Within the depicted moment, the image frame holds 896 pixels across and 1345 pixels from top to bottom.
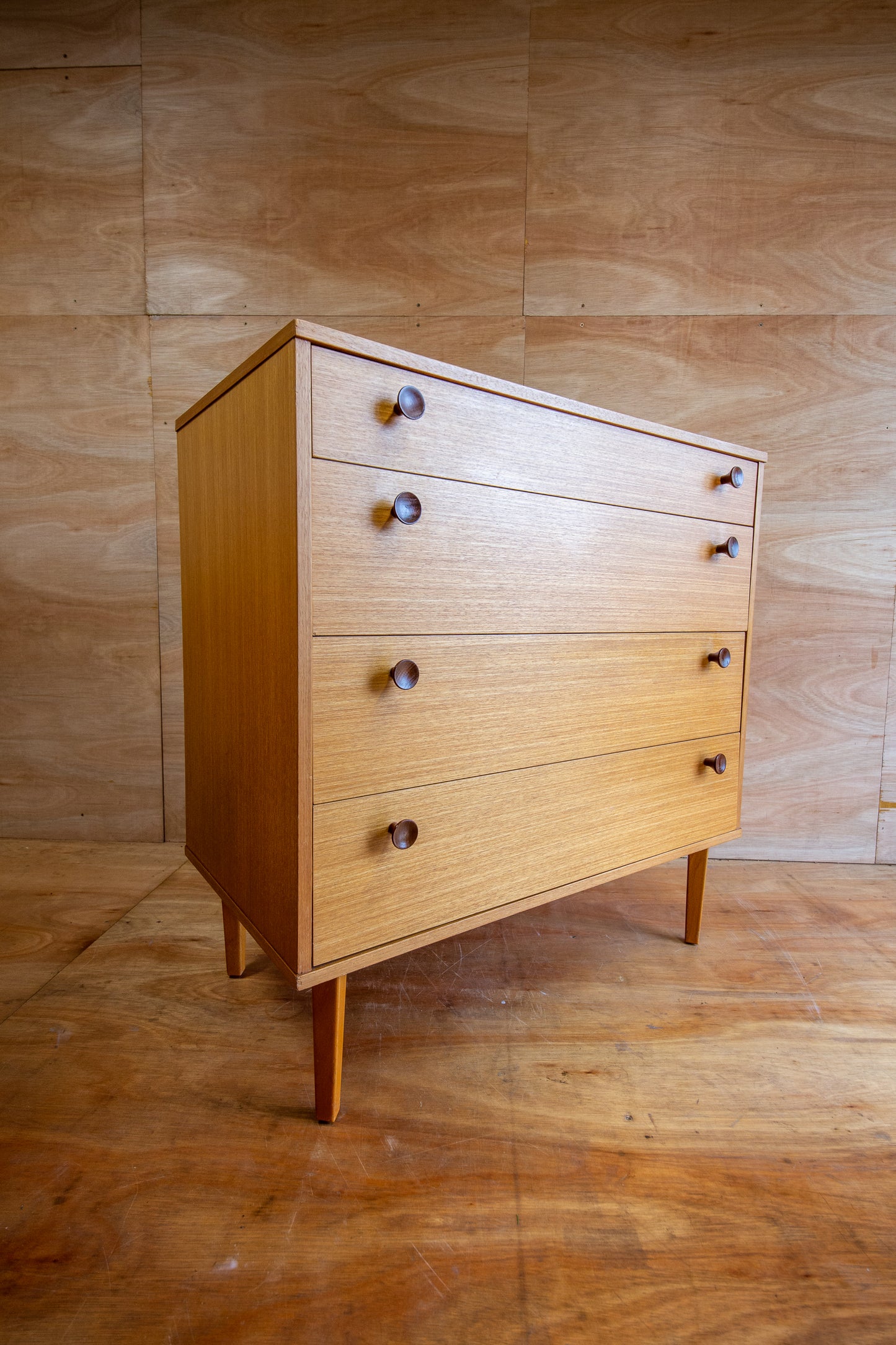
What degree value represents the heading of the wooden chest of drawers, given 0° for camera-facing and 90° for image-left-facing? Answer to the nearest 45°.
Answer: approximately 315°
